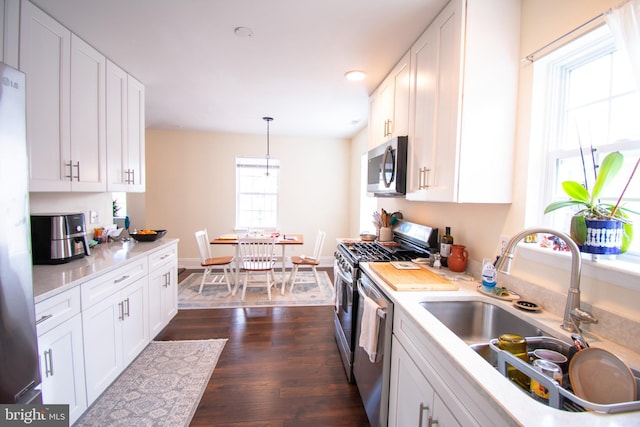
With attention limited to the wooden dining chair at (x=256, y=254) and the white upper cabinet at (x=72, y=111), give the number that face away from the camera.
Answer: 1

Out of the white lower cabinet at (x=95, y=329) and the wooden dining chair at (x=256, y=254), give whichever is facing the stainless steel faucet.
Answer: the white lower cabinet

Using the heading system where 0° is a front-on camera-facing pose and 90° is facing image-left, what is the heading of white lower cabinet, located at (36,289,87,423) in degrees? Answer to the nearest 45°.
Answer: approximately 315°

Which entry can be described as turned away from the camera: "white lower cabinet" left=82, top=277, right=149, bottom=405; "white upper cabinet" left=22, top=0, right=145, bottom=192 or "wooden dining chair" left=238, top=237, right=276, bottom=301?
the wooden dining chair

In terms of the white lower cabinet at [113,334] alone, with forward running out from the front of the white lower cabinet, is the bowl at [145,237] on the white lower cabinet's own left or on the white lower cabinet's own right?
on the white lower cabinet's own left

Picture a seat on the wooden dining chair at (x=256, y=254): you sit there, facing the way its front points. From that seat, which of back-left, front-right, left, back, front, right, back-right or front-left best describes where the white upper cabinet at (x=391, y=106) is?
back-right

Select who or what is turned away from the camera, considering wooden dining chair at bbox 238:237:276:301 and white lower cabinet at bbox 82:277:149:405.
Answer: the wooden dining chair

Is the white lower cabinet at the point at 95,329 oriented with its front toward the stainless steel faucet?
yes

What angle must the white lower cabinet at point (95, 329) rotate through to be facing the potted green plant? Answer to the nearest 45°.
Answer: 0° — it already faces it

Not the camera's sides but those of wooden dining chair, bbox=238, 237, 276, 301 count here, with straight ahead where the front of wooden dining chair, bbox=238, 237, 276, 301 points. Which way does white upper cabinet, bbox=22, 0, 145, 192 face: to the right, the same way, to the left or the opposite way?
to the right

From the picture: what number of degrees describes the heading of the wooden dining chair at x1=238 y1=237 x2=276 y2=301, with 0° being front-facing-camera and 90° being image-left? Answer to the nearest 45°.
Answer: approximately 180°

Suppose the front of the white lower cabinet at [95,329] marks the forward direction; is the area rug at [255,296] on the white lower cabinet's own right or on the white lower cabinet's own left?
on the white lower cabinet's own left

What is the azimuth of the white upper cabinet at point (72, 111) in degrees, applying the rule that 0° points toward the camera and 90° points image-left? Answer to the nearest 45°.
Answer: approximately 315°
